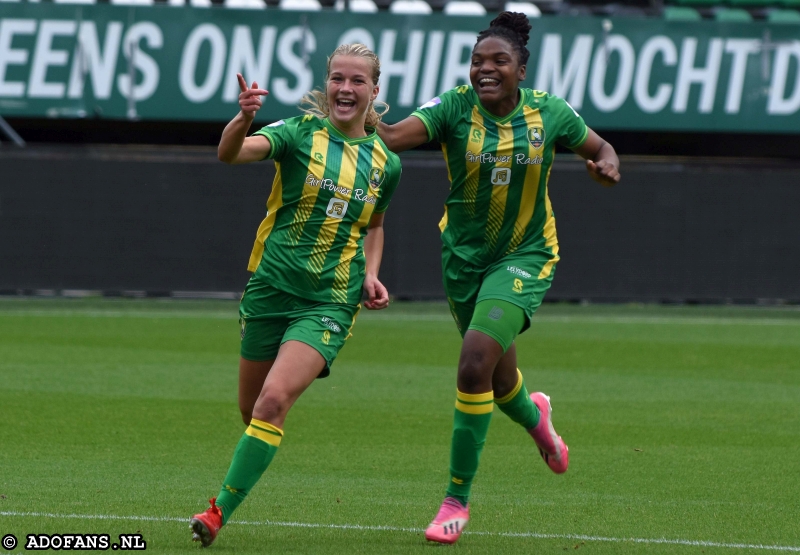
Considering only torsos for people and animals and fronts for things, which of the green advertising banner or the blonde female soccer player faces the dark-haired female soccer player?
the green advertising banner

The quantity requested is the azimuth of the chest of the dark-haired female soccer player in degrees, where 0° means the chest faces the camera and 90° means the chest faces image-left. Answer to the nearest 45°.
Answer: approximately 0°

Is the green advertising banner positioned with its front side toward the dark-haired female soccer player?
yes

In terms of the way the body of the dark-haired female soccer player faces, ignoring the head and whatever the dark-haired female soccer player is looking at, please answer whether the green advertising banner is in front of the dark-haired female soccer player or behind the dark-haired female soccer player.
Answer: behind

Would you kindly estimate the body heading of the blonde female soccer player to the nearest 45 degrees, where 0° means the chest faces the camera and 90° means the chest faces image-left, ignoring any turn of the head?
approximately 0°

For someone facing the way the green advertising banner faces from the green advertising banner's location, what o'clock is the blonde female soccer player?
The blonde female soccer player is roughly at 12 o'clock from the green advertising banner.

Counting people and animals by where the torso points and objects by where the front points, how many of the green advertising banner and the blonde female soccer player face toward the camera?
2

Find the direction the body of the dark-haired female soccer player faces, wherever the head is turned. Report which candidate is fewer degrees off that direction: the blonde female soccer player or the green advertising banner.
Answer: the blonde female soccer player
